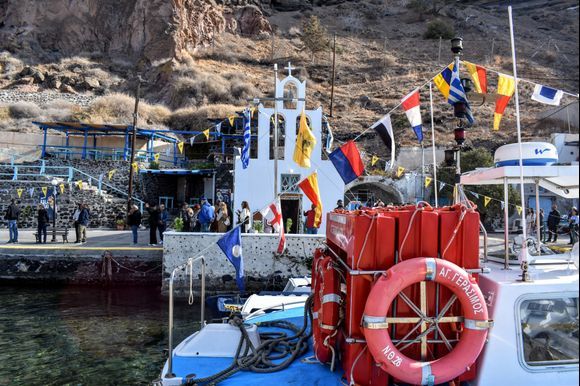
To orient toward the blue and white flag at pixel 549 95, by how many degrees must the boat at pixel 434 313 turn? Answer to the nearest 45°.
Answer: approximately 135° to its right

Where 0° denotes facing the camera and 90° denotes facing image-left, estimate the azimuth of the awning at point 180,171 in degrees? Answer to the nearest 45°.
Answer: approximately 0°

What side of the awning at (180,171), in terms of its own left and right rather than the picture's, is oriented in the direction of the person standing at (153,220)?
front

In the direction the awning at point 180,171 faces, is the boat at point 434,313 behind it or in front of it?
in front

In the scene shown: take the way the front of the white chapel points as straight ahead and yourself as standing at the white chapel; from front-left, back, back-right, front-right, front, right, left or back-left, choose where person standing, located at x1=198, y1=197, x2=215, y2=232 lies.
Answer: front-right

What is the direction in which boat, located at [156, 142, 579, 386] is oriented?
to the viewer's left

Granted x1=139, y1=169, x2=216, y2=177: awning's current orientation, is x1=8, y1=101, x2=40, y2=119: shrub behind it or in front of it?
behind

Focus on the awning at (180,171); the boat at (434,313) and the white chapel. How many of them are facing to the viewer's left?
1

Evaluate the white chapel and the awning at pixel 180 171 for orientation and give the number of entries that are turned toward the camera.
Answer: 2

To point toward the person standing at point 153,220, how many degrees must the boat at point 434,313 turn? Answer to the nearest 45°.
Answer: approximately 45° to its right

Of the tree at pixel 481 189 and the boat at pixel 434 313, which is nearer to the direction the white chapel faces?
the boat

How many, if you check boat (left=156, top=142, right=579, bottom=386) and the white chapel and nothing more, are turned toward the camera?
1
